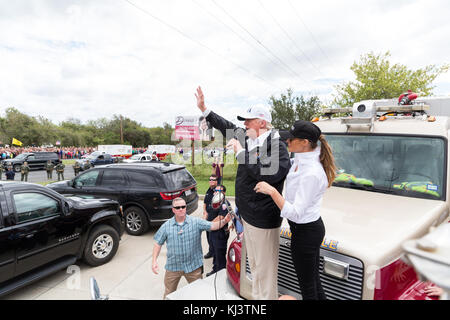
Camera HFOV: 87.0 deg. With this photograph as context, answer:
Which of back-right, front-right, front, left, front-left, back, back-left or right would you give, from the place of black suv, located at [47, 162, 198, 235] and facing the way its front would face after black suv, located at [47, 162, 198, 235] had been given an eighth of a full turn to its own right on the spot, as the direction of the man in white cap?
back

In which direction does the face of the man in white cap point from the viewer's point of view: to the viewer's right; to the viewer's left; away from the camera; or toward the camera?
to the viewer's left

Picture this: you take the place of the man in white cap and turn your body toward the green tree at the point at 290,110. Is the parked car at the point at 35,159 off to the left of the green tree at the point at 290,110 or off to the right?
left

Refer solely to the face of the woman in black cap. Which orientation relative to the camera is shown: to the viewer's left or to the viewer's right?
to the viewer's left

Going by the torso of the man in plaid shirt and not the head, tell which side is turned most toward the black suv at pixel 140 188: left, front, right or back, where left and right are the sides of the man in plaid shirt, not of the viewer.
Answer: back

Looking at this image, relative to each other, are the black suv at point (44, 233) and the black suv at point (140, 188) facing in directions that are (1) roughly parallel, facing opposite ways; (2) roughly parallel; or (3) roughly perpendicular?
roughly perpendicular

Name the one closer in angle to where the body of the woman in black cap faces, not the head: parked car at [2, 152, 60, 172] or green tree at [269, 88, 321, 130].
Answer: the parked car

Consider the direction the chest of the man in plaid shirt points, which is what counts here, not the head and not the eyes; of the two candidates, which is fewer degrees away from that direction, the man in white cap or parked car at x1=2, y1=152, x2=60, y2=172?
the man in white cap

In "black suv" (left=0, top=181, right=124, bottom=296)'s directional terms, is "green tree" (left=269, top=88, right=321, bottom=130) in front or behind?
in front

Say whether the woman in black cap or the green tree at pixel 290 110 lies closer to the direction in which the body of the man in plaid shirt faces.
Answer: the woman in black cap
